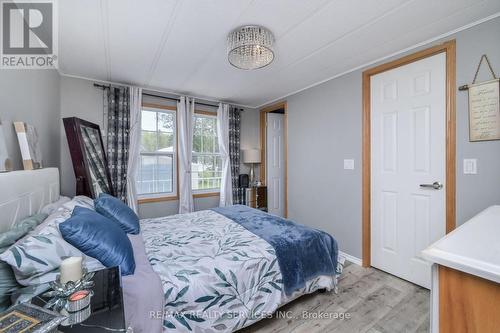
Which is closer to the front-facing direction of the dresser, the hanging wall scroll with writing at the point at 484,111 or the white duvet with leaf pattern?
the white duvet with leaf pattern

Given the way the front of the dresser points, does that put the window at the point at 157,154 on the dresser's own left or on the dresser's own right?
on the dresser's own right

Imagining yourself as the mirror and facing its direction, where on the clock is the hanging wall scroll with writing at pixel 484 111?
The hanging wall scroll with writing is roughly at 12 o'clock from the mirror.

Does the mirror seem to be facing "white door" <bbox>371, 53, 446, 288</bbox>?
yes

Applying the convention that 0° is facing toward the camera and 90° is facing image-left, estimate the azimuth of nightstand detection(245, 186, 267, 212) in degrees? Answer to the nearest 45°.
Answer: approximately 45°

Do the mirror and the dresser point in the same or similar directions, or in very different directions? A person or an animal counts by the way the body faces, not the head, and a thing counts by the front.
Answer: very different directions

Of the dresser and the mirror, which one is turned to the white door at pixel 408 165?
the mirror

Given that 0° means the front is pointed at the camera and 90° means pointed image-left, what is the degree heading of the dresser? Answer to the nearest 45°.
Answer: approximately 45°
